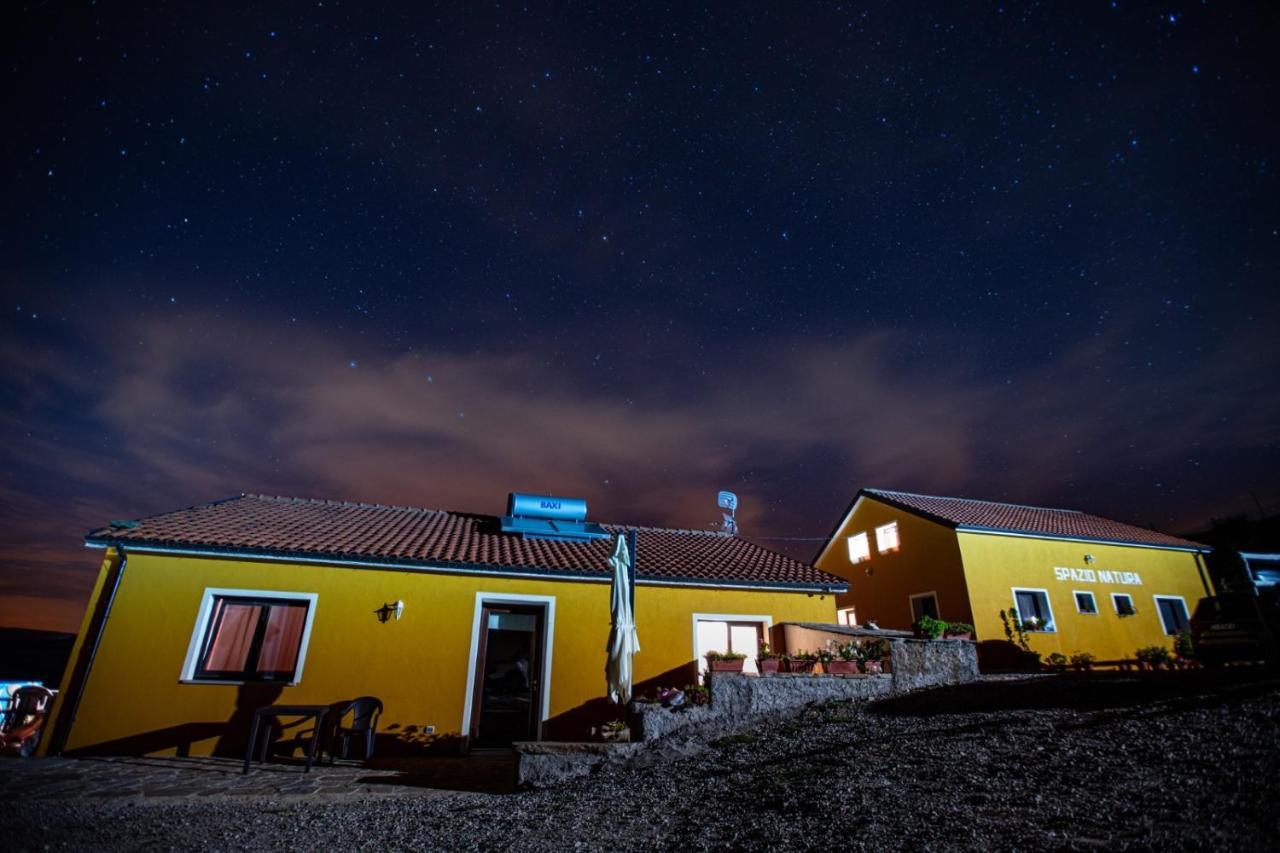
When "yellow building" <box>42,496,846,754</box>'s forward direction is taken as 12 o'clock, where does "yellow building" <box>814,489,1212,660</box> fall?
"yellow building" <box>814,489,1212,660</box> is roughly at 9 o'clock from "yellow building" <box>42,496,846,754</box>.

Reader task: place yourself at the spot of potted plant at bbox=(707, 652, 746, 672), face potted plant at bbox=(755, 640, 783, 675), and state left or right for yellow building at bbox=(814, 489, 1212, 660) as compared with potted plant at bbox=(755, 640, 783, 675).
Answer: left

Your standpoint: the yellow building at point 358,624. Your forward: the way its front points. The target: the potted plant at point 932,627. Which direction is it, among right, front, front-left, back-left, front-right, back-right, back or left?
left

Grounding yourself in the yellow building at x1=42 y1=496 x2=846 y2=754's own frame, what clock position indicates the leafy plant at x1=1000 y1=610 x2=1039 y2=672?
The leafy plant is roughly at 9 o'clock from the yellow building.

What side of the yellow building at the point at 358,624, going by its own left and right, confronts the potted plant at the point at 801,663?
left

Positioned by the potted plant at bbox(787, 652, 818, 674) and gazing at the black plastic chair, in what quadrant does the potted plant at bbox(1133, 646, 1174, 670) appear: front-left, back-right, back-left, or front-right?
back-right

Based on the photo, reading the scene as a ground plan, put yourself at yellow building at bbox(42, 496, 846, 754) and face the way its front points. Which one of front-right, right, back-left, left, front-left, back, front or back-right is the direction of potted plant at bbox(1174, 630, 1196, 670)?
left

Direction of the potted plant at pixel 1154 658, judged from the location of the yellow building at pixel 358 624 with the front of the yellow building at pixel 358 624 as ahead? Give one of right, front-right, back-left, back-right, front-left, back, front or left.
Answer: left

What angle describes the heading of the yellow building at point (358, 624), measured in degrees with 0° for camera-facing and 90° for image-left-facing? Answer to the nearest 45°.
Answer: approximately 0°

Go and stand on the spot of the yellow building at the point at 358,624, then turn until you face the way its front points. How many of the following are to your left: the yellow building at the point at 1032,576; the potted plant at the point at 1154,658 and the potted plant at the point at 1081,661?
3

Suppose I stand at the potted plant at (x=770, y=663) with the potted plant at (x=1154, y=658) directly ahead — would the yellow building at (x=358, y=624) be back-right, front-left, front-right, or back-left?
back-left

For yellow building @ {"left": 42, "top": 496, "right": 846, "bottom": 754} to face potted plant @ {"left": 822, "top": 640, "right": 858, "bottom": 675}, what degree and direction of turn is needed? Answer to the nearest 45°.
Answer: approximately 90° to its left

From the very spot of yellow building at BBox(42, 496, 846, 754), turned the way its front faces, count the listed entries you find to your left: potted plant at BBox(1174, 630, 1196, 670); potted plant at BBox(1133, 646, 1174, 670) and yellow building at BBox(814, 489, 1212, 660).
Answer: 3
